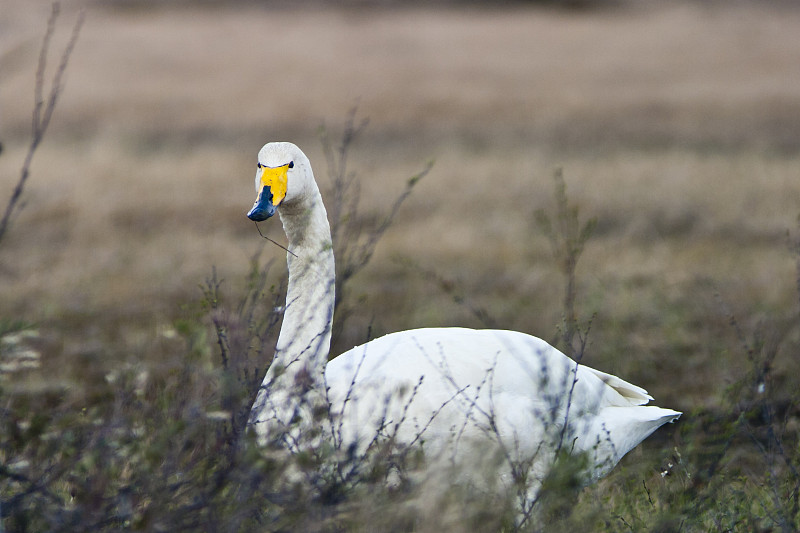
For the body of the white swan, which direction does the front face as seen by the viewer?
to the viewer's left
